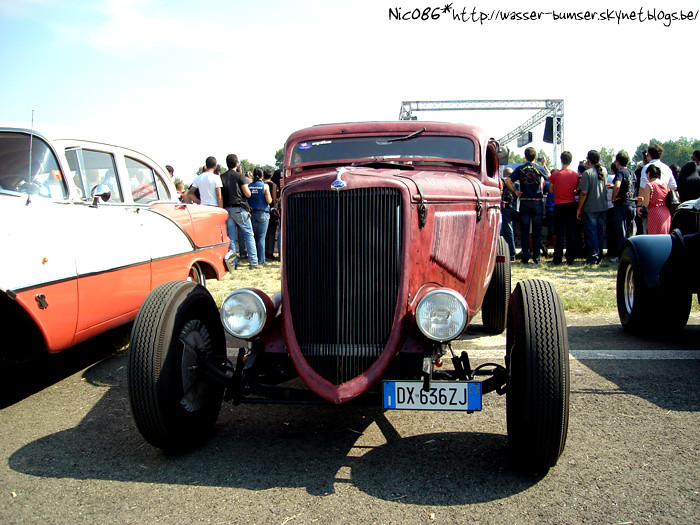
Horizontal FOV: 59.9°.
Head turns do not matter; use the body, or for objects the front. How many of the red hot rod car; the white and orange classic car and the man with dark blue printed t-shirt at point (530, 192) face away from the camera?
1

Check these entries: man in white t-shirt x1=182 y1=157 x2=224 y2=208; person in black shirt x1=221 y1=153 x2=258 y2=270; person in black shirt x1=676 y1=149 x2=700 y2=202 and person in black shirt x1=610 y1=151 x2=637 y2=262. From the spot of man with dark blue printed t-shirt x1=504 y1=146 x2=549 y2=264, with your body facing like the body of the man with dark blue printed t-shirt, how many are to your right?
2

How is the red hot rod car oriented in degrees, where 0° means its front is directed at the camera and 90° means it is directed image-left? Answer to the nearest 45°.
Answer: approximately 0°

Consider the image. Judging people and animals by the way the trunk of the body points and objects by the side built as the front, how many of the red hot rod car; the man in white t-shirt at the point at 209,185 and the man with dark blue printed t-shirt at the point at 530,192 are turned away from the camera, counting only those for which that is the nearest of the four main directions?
2

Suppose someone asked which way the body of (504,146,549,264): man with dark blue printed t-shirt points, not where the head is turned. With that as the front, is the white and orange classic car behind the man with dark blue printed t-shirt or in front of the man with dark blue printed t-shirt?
behind

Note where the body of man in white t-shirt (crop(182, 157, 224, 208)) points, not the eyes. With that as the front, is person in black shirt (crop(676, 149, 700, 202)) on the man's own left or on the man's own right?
on the man's own right

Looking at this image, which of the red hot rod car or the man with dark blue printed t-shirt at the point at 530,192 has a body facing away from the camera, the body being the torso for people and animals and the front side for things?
the man with dark blue printed t-shirt

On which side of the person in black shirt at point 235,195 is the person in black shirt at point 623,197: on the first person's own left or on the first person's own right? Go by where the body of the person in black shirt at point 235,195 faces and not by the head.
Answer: on the first person's own right

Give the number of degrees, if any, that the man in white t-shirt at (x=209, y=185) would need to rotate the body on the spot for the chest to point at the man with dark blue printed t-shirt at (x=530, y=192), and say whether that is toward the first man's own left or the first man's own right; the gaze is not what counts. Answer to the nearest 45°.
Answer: approximately 90° to the first man's own right

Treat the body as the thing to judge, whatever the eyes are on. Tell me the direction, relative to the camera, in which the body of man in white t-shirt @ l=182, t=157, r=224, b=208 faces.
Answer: away from the camera

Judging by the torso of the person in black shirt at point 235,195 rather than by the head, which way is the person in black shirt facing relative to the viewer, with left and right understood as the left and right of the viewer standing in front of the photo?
facing away from the viewer and to the right of the viewer

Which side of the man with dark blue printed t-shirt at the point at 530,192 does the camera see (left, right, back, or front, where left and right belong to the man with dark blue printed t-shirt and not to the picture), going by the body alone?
back
